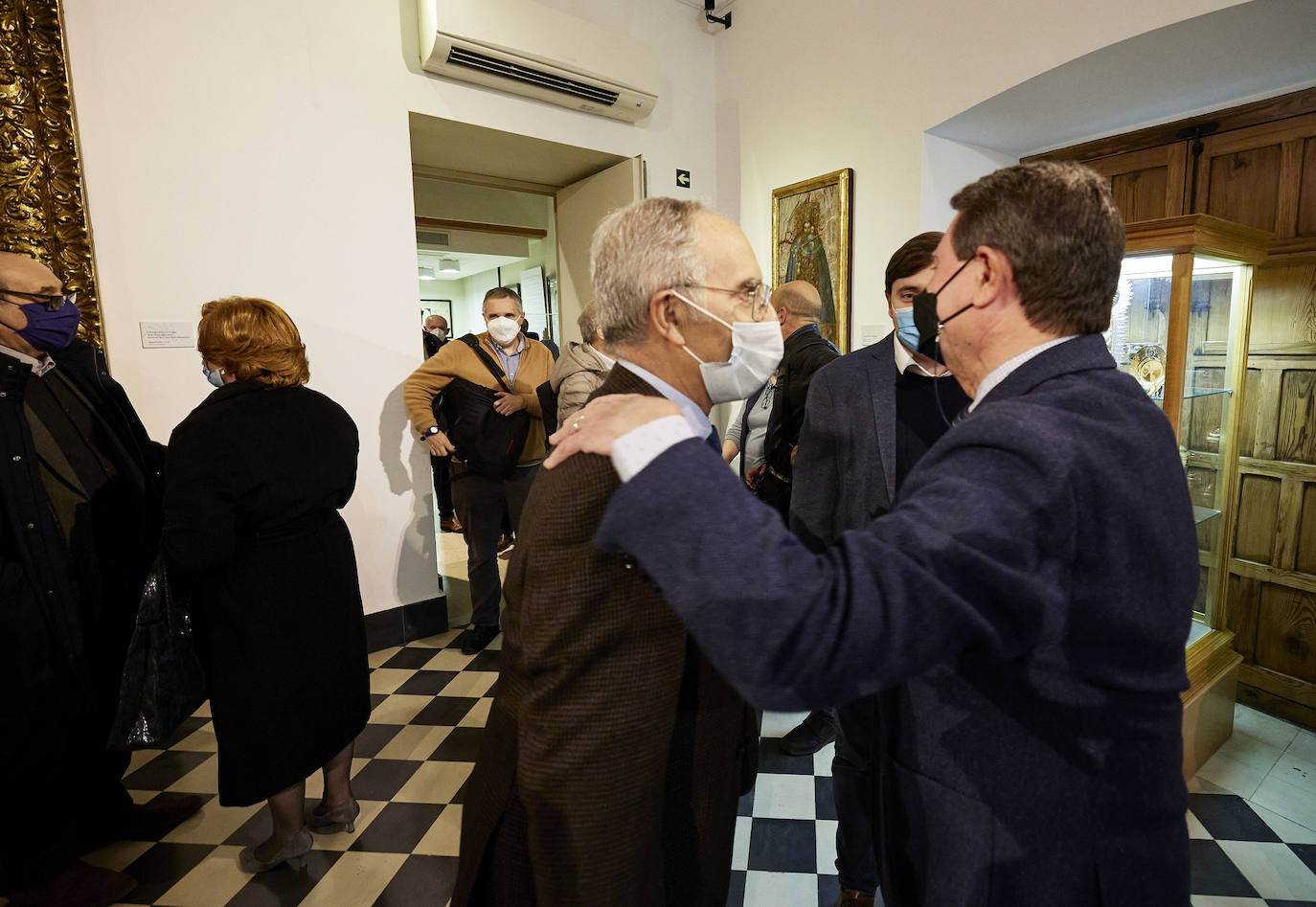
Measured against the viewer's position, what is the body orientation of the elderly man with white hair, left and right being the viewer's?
facing to the right of the viewer

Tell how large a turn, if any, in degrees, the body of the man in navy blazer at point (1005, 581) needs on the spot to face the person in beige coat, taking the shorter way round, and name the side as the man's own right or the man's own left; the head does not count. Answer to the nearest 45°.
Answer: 0° — they already face them

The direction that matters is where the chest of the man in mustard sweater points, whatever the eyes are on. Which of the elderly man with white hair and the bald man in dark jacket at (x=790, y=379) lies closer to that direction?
the elderly man with white hair

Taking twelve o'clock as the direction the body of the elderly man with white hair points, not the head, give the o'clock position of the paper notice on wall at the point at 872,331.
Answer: The paper notice on wall is roughly at 10 o'clock from the elderly man with white hair.

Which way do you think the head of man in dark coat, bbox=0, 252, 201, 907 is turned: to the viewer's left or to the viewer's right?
to the viewer's right

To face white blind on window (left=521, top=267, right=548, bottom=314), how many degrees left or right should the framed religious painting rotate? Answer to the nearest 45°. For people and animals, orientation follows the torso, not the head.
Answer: approximately 90° to its right

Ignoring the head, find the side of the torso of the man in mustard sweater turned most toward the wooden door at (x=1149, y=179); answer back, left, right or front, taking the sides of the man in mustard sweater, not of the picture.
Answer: left
